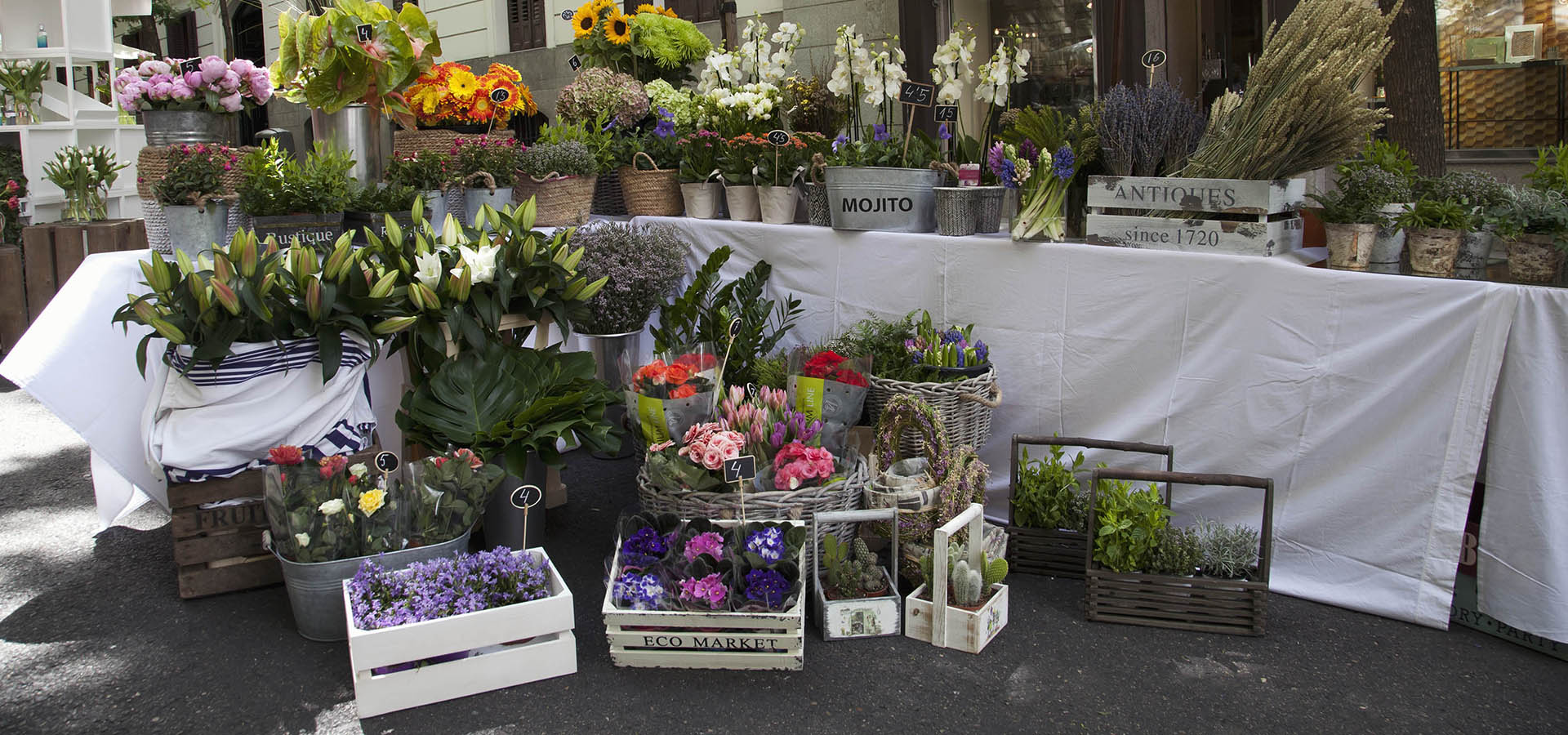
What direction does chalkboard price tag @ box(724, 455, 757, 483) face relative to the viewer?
toward the camera

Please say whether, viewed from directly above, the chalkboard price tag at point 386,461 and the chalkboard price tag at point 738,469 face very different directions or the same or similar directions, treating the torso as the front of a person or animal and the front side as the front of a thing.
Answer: same or similar directions

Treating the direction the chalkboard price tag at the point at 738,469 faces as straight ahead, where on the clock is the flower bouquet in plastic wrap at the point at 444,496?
The flower bouquet in plastic wrap is roughly at 3 o'clock from the chalkboard price tag.

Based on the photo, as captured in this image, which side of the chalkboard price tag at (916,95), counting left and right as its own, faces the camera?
front

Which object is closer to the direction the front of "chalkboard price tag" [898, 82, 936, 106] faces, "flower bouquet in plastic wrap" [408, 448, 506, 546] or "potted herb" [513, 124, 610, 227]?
the flower bouquet in plastic wrap

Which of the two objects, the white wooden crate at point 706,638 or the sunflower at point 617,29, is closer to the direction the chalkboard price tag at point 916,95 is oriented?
the white wooden crate

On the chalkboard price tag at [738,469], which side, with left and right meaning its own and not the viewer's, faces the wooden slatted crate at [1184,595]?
left

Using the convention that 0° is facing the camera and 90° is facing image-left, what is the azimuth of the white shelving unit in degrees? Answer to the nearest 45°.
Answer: approximately 0°

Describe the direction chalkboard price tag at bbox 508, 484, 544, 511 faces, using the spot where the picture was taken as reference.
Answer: facing the viewer
